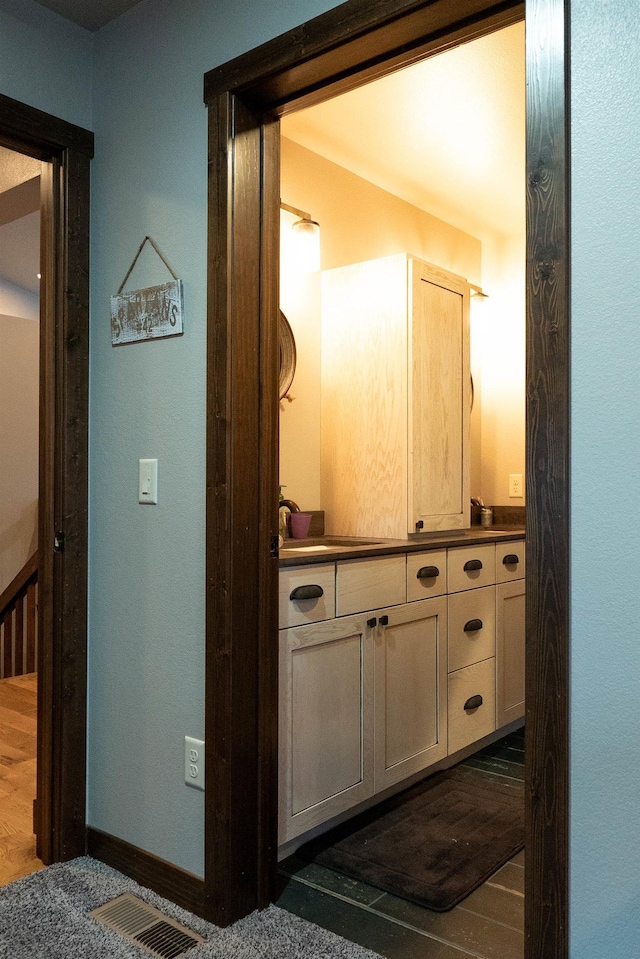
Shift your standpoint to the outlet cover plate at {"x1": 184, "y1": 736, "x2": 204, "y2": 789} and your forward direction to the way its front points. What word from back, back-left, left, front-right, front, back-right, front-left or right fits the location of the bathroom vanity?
back

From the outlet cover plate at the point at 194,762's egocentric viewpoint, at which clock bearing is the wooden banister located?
The wooden banister is roughly at 4 o'clock from the outlet cover plate.

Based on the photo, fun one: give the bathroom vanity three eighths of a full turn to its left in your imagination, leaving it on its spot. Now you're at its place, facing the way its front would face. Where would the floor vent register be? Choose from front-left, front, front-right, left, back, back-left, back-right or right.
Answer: back-left

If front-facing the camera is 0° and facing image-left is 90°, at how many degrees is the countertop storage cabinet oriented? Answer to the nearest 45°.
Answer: approximately 315°

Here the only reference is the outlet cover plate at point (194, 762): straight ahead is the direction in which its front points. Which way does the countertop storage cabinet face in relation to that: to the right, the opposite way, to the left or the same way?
to the left

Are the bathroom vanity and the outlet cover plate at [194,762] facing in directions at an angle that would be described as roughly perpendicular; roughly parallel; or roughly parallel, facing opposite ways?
roughly perpendicular

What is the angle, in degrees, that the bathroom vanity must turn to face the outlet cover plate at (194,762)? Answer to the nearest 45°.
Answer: approximately 90° to its right

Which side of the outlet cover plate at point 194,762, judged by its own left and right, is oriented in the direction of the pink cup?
back
